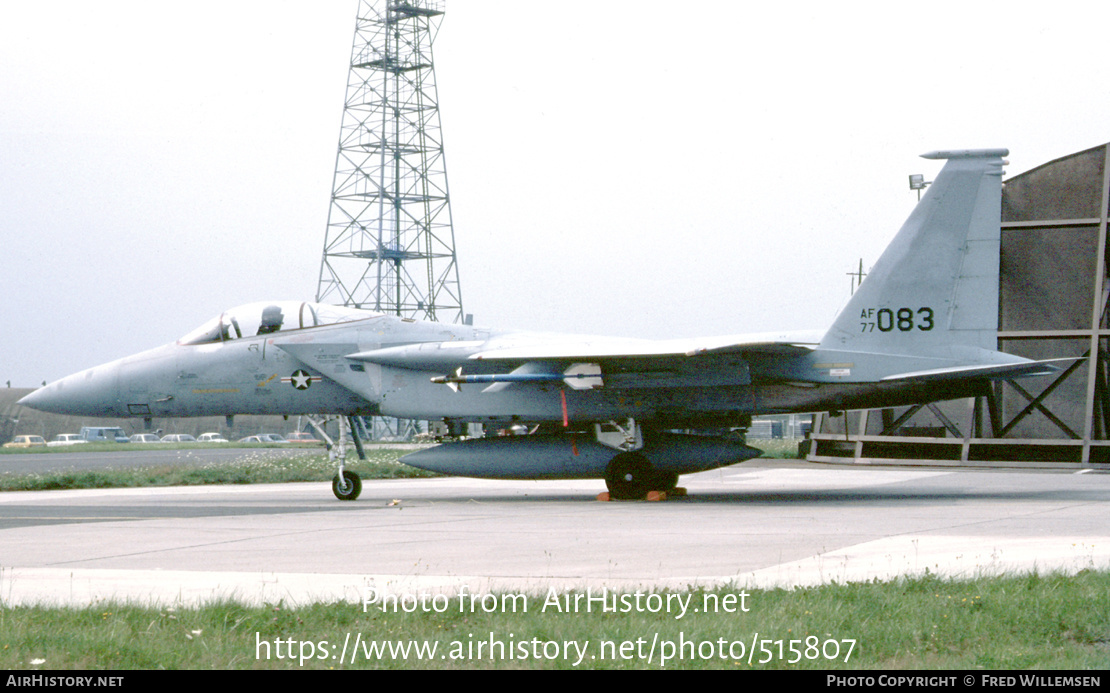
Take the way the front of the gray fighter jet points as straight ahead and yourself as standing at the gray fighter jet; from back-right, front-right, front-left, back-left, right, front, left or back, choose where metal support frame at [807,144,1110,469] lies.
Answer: back-right

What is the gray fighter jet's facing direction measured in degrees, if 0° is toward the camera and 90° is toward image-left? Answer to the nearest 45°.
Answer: approximately 90°
